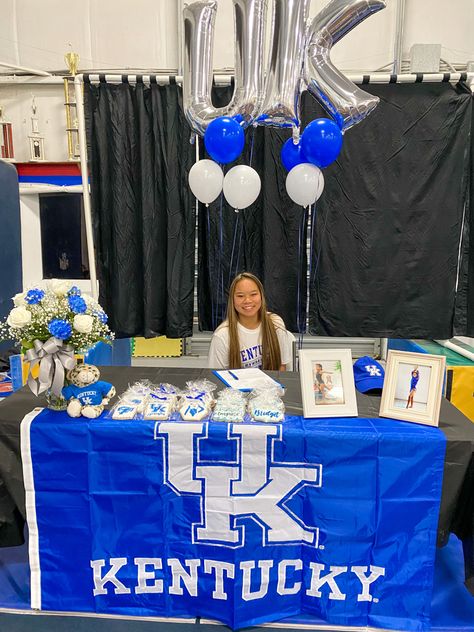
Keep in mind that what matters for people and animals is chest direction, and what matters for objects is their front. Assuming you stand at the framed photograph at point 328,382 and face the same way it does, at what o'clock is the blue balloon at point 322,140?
The blue balloon is roughly at 6 o'clock from the framed photograph.

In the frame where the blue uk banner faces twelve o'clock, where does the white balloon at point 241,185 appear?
The white balloon is roughly at 6 o'clock from the blue uk banner.

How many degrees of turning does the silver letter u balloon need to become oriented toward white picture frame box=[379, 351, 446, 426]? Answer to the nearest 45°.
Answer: approximately 45° to its left

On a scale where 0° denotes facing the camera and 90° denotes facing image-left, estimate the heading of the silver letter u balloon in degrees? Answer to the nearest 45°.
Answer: approximately 0°

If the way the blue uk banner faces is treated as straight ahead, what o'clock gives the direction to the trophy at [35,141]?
The trophy is roughly at 5 o'clock from the blue uk banner.

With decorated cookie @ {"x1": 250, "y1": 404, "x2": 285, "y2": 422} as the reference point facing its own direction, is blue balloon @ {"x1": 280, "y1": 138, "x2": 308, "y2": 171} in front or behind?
behind
